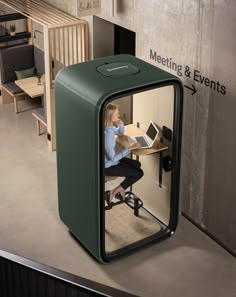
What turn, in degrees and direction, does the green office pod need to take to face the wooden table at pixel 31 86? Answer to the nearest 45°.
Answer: approximately 135° to its left

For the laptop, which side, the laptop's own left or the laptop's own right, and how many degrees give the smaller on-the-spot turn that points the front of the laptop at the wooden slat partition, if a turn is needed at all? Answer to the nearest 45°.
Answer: approximately 90° to the laptop's own right

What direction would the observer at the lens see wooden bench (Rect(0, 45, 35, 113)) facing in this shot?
facing the viewer and to the right of the viewer

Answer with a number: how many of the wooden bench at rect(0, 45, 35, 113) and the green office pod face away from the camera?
0
